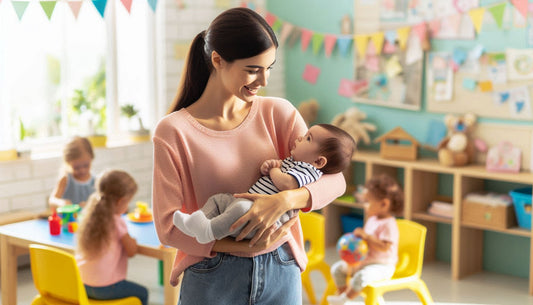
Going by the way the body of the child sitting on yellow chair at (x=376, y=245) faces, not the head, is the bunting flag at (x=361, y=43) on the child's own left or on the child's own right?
on the child's own right

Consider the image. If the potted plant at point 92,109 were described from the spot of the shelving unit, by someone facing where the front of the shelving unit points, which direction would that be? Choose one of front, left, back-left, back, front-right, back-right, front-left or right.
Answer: front-right

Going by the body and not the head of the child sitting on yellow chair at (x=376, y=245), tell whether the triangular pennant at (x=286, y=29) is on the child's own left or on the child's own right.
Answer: on the child's own right

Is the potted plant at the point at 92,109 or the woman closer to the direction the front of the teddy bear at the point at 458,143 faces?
the woman

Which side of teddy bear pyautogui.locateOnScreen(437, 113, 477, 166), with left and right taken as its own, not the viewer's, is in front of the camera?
front

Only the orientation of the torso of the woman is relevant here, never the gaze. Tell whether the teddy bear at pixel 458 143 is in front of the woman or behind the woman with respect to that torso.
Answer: behind

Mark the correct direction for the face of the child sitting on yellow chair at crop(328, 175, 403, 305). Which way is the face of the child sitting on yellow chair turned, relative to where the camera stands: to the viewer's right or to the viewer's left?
to the viewer's left

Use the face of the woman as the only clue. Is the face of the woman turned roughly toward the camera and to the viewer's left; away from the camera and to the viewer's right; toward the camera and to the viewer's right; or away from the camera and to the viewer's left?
toward the camera and to the viewer's right

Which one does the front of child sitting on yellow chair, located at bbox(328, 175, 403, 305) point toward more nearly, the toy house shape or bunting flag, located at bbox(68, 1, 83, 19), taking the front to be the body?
the bunting flag

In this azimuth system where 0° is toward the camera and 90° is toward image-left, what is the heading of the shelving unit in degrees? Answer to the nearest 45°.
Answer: approximately 45°

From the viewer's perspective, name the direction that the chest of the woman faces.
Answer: toward the camera
